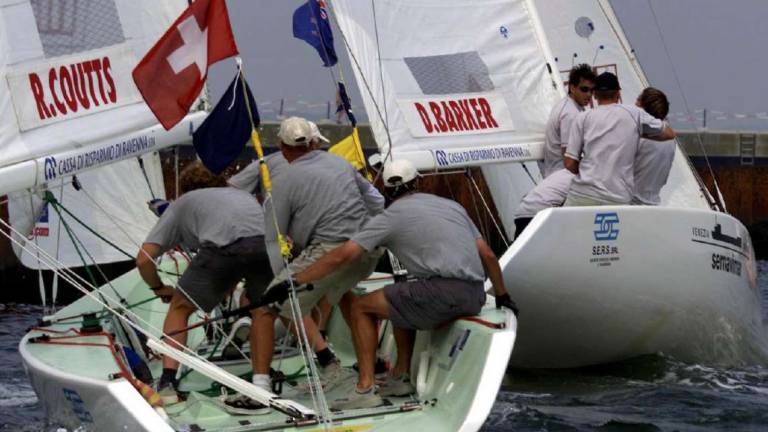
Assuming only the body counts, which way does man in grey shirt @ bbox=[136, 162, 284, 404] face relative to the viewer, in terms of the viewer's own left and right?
facing away from the viewer and to the left of the viewer

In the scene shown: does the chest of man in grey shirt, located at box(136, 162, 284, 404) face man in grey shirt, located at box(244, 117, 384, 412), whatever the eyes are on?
no

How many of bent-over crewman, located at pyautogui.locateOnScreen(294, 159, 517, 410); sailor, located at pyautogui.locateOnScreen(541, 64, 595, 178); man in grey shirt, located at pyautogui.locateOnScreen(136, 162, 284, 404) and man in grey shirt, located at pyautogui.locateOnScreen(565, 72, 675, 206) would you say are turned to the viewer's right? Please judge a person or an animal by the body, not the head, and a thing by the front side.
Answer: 1

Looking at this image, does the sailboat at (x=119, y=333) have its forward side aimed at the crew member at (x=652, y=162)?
no

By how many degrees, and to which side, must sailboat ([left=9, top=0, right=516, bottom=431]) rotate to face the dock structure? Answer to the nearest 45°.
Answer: approximately 45° to its right

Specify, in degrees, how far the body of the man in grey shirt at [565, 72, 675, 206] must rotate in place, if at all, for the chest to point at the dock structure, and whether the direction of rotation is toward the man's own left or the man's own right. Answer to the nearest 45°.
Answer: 0° — they already face it

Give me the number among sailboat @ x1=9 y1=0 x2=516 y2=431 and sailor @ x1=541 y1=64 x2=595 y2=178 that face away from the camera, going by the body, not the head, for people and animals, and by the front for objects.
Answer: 1

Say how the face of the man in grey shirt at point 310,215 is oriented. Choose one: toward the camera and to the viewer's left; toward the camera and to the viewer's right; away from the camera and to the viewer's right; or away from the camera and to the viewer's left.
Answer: away from the camera and to the viewer's right

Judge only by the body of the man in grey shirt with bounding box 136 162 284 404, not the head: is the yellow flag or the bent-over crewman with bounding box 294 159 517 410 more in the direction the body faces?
the yellow flag

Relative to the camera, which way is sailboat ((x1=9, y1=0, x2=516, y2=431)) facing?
away from the camera

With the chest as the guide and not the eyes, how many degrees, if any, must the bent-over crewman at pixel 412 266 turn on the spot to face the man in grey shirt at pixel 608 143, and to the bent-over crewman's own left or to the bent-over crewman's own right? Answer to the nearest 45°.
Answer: approximately 90° to the bent-over crewman's own right
